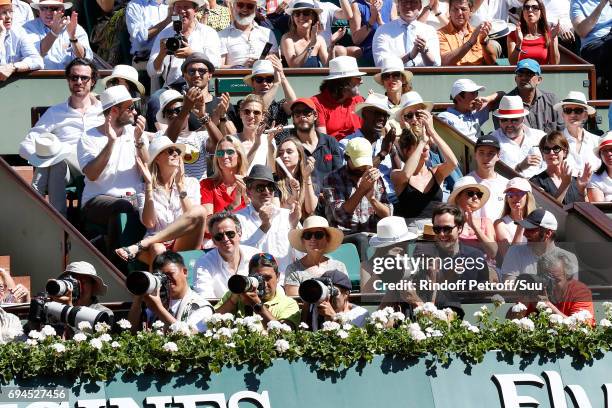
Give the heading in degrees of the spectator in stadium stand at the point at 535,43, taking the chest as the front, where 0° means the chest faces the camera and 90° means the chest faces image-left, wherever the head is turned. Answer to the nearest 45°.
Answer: approximately 0°

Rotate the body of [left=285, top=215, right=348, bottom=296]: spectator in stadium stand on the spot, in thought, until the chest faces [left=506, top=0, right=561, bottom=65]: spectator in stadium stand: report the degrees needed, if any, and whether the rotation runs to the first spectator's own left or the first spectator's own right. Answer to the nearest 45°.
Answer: approximately 135° to the first spectator's own left

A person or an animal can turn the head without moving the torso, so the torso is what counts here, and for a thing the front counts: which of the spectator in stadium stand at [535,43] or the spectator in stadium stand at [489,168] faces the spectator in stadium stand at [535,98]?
the spectator in stadium stand at [535,43]

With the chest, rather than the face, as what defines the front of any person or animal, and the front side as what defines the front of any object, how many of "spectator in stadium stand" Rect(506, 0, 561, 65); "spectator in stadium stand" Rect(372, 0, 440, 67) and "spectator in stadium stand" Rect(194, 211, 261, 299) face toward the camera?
3

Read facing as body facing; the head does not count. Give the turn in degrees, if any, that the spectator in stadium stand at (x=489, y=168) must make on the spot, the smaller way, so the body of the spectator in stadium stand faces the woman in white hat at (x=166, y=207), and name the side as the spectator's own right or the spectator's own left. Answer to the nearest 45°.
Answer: approximately 45° to the spectator's own right

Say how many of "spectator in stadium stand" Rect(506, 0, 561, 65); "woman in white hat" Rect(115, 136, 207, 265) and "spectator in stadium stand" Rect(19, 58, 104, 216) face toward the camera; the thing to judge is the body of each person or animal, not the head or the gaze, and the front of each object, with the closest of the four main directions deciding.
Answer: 3

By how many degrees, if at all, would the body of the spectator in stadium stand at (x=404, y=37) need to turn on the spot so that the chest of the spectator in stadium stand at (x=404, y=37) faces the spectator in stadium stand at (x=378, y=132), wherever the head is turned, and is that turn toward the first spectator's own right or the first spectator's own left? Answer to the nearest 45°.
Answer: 0° — they already face them

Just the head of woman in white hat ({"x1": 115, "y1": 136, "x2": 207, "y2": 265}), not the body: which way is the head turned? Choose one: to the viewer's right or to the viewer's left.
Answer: to the viewer's right
